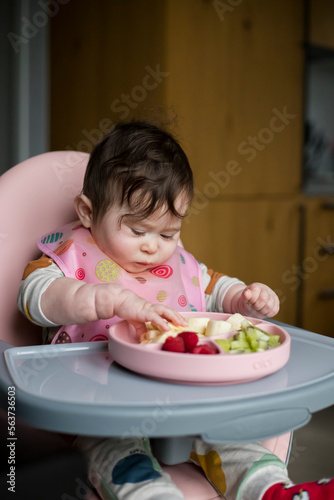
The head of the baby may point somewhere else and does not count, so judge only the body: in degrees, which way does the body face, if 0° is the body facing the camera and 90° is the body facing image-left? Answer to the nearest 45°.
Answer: approximately 315°

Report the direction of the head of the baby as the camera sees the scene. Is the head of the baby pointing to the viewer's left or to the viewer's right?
to the viewer's right

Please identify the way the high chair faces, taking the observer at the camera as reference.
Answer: facing the viewer and to the right of the viewer

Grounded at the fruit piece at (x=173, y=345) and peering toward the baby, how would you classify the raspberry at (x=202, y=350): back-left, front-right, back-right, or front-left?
back-right
